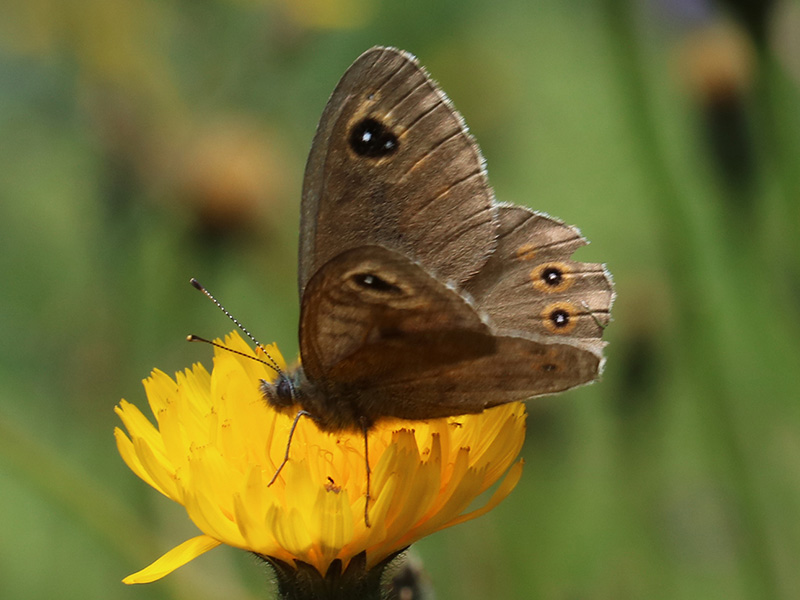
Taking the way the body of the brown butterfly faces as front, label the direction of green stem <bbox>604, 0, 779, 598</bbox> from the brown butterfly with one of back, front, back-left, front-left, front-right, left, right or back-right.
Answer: back-right

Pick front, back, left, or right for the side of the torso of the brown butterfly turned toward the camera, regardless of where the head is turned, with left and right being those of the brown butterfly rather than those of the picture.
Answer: left
